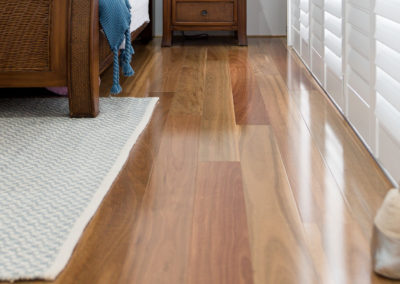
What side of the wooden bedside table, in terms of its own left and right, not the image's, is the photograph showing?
front

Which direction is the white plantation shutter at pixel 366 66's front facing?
to the viewer's left

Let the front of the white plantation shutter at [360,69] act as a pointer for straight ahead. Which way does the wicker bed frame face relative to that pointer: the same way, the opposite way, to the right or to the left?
to the left

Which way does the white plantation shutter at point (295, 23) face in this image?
to the viewer's left

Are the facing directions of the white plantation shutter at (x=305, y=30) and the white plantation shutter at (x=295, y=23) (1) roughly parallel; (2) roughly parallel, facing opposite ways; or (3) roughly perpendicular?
roughly parallel

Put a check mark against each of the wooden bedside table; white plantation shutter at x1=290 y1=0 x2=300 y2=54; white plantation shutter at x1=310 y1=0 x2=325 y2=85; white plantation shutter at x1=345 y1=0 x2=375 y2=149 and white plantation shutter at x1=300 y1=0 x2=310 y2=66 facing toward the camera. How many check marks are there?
1

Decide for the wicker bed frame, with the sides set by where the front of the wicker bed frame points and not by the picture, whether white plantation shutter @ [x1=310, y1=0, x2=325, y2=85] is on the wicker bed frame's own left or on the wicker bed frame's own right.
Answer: on the wicker bed frame's own left

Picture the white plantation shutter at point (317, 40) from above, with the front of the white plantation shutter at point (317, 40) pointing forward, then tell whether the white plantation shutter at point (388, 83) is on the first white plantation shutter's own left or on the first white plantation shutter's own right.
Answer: on the first white plantation shutter's own left

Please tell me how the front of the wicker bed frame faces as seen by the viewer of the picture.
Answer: facing the viewer

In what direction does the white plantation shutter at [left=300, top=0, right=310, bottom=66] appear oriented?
to the viewer's left
